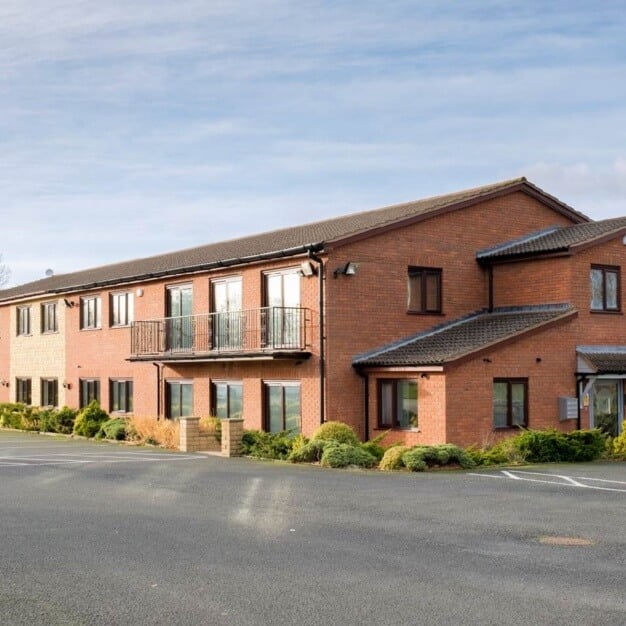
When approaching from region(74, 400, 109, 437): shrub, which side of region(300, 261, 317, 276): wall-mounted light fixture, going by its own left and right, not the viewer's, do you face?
right

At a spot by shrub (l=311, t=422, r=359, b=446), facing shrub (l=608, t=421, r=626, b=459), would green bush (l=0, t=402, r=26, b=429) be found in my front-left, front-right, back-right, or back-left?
back-left

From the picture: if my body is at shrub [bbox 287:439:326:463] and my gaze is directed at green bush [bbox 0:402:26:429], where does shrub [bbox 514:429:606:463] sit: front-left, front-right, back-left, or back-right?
back-right

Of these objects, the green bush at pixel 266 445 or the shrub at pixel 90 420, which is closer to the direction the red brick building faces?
the green bush

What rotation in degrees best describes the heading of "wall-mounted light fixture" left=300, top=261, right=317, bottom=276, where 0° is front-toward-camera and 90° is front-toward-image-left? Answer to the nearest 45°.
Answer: approximately 45°

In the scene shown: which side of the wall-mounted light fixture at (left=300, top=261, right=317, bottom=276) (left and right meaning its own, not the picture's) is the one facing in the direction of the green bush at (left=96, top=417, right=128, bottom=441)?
right

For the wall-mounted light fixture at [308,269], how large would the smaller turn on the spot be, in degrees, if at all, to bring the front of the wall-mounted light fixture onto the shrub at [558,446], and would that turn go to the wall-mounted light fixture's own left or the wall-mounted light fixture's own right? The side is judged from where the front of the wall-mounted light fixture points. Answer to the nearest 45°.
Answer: approximately 90° to the wall-mounted light fixture's own left
